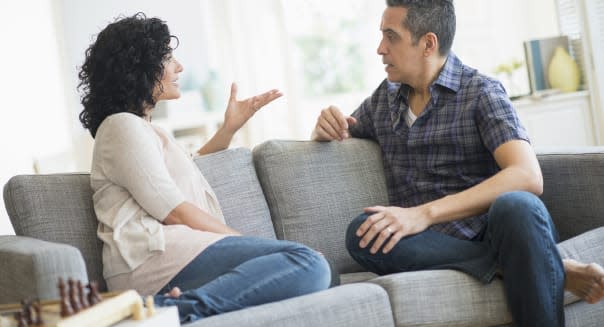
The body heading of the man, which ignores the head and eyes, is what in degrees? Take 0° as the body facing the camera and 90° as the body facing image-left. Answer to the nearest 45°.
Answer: approximately 45°

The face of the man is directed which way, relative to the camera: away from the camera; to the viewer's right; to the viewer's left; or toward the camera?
to the viewer's left

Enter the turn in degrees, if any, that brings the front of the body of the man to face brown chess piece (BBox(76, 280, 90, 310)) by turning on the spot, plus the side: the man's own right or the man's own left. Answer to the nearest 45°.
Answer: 0° — they already face it

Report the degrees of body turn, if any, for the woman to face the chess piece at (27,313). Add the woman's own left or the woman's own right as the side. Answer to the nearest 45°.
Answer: approximately 90° to the woman's own right

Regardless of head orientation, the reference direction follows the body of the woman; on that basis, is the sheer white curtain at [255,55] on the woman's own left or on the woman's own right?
on the woman's own left

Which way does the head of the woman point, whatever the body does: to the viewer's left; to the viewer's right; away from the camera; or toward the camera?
to the viewer's right

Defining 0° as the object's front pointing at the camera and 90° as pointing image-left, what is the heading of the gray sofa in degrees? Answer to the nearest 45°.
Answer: approximately 0°

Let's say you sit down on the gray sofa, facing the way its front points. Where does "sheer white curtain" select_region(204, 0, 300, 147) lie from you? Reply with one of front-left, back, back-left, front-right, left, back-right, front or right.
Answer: back

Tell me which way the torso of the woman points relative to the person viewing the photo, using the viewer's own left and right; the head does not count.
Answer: facing to the right of the viewer

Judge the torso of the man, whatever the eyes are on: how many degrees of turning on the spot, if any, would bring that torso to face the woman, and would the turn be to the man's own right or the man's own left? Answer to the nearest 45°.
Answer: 0° — they already face them
